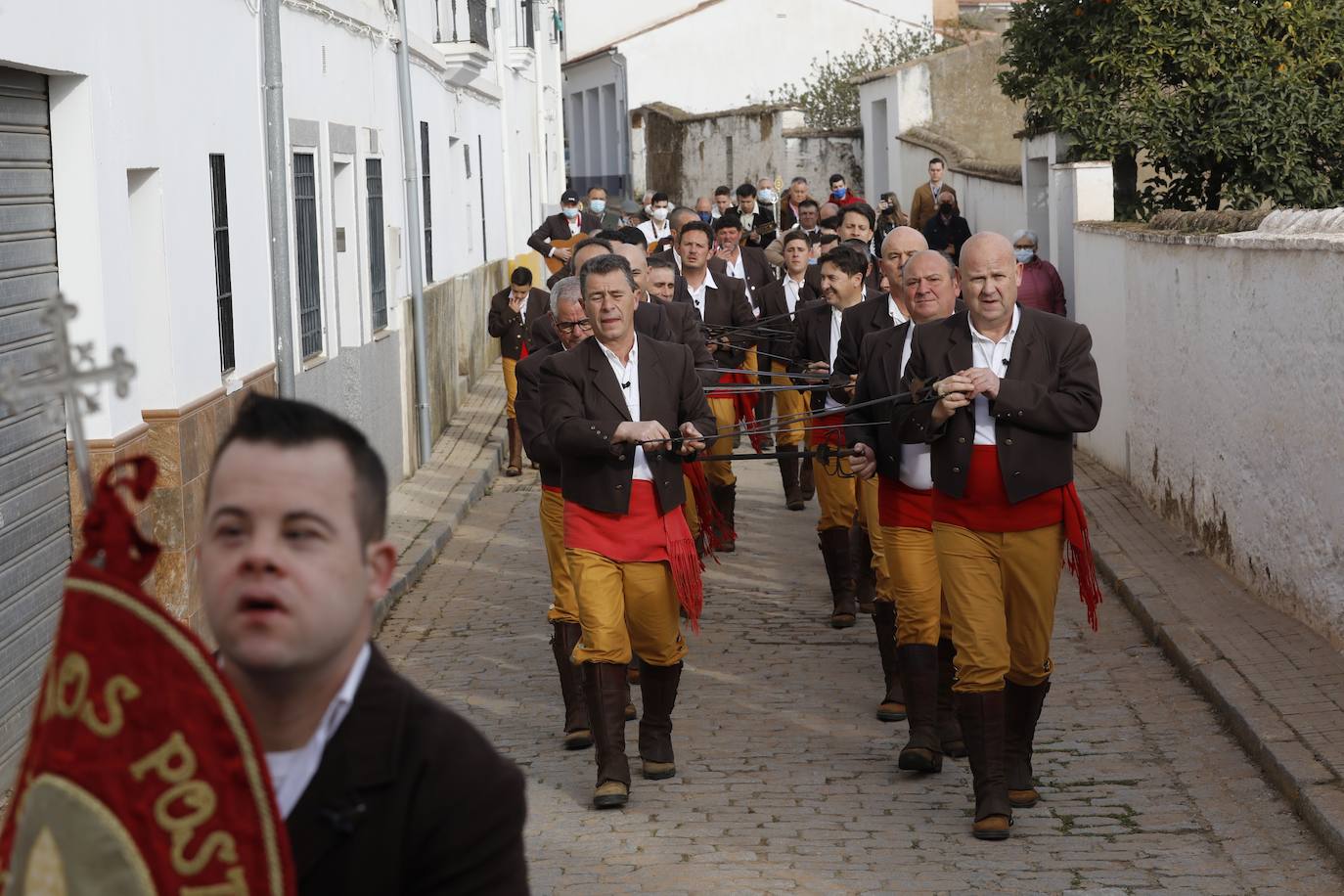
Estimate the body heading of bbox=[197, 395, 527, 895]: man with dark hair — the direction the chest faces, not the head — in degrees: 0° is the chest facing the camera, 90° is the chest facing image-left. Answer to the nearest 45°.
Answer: approximately 45°

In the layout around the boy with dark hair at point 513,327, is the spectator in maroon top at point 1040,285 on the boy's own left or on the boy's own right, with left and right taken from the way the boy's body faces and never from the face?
on the boy's own left

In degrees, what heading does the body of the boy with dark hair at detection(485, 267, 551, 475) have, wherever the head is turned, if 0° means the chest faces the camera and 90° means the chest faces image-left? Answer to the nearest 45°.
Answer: approximately 0°

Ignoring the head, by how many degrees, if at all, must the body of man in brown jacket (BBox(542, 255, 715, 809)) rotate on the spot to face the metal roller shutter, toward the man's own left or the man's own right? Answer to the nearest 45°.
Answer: approximately 90° to the man's own right

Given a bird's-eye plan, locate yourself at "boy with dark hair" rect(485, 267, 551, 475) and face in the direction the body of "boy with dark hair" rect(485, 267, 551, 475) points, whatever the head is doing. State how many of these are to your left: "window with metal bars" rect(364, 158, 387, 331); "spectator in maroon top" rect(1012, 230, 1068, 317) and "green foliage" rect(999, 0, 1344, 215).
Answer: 2

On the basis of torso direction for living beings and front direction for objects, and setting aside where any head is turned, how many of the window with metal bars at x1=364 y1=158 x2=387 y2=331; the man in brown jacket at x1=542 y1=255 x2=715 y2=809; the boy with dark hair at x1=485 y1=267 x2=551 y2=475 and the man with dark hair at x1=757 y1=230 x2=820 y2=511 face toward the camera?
3

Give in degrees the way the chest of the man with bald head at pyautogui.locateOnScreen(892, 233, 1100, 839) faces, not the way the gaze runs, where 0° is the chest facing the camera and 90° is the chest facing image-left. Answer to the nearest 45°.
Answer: approximately 0°

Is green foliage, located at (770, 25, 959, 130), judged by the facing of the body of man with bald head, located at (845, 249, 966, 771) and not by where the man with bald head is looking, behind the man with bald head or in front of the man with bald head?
behind

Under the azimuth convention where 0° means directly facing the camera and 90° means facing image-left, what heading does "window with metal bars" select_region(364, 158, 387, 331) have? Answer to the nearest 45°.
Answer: approximately 270°

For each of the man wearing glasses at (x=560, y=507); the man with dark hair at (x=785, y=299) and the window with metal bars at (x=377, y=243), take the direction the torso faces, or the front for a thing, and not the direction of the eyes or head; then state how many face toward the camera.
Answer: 2
